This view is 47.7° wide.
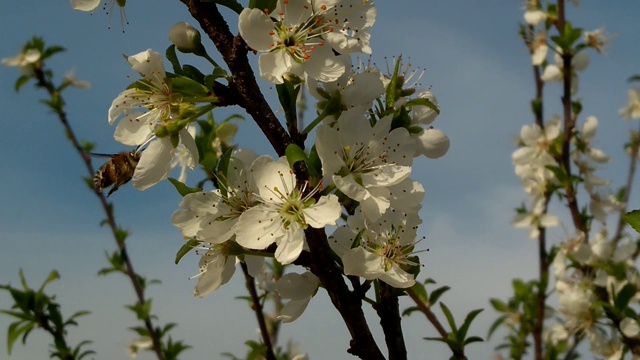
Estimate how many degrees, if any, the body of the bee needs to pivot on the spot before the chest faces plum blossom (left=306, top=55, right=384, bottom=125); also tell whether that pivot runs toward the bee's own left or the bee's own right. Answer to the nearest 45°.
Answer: approximately 45° to the bee's own right

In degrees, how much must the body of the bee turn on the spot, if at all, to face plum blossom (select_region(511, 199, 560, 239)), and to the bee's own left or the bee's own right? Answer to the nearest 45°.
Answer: approximately 45° to the bee's own left

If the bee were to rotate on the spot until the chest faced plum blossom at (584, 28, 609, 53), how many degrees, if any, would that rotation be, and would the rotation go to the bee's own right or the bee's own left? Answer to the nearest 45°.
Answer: approximately 45° to the bee's own left

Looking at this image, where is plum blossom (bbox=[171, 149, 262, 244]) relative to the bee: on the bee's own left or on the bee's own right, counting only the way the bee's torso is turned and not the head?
on the bee's own right

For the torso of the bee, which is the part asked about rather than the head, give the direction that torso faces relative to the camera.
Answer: to the viewer's right

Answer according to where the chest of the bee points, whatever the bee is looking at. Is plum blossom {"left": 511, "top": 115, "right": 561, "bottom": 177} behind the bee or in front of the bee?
in front
